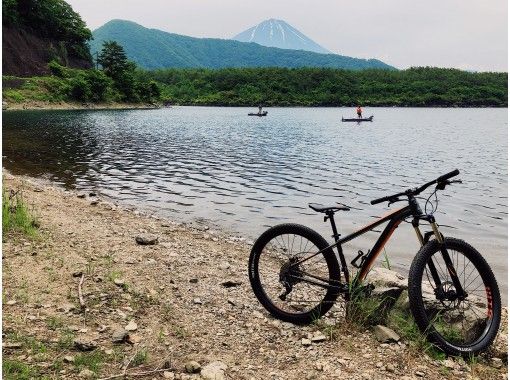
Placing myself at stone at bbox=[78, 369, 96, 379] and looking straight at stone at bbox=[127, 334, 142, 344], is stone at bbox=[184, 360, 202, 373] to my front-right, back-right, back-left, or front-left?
front-right

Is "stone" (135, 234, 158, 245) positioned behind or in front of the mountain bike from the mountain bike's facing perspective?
behind

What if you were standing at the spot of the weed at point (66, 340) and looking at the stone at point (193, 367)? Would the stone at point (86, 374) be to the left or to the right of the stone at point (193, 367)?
right

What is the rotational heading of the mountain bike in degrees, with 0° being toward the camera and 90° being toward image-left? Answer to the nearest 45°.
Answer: approximately 315°

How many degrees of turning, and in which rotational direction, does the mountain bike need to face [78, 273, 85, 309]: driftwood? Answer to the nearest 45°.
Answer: approximately 135° to its right

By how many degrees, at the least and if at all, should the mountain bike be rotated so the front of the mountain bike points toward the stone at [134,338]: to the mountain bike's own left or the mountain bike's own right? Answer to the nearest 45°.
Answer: approximately 135° to the mountain bike's own right

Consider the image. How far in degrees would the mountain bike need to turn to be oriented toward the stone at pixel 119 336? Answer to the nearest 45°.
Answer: approximately 135° to its right

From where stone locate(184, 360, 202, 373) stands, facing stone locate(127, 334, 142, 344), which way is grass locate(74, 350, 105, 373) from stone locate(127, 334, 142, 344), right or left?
left

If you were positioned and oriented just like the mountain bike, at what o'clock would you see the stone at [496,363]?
The stone is roughly at 11 o'clock from the mountain bike.
